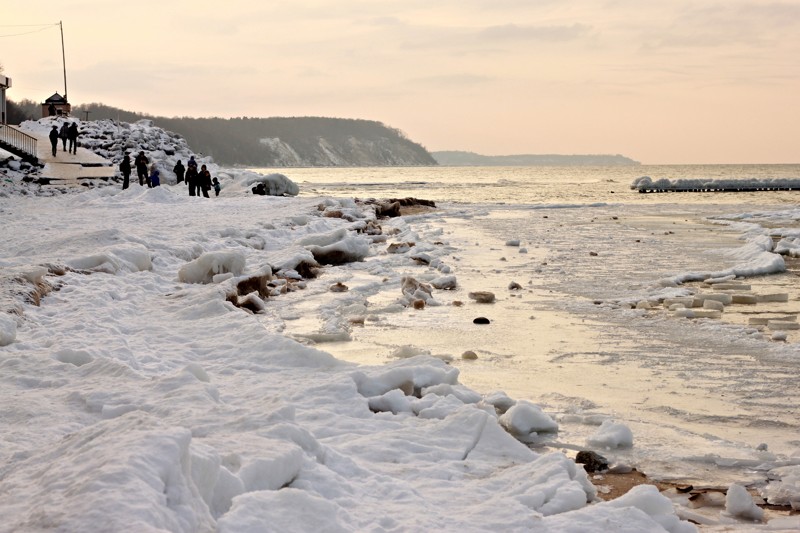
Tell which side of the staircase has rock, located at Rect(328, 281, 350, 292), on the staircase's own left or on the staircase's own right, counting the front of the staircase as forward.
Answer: on the staircase's own right

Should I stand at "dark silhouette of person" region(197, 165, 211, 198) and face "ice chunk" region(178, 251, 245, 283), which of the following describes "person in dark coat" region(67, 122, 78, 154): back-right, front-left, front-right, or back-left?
back-right

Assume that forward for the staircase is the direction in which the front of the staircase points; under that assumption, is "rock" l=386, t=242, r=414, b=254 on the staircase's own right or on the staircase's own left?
on the staircase's own right

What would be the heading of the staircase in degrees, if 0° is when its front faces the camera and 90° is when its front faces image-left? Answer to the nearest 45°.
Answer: approximately 270°

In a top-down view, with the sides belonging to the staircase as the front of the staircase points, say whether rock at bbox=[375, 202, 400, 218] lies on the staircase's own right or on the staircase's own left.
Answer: on the staircase's own right

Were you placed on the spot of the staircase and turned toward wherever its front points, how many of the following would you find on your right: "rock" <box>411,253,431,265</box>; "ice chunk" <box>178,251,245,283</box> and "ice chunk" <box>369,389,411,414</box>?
3

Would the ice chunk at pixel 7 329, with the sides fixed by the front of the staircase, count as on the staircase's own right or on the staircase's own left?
on the staircase's own right

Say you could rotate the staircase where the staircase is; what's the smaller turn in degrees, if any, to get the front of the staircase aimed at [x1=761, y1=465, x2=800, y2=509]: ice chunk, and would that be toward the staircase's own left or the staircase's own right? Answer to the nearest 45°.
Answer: approximately 90° to the staircase's own right

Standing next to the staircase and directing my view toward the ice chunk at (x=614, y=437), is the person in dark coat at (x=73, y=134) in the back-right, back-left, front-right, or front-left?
back-left

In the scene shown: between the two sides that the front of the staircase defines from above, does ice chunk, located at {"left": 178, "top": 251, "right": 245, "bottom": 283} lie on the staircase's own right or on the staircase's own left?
on the staircase's own right

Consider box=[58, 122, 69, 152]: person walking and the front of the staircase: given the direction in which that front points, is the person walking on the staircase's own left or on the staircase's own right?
on the staircase's own left
